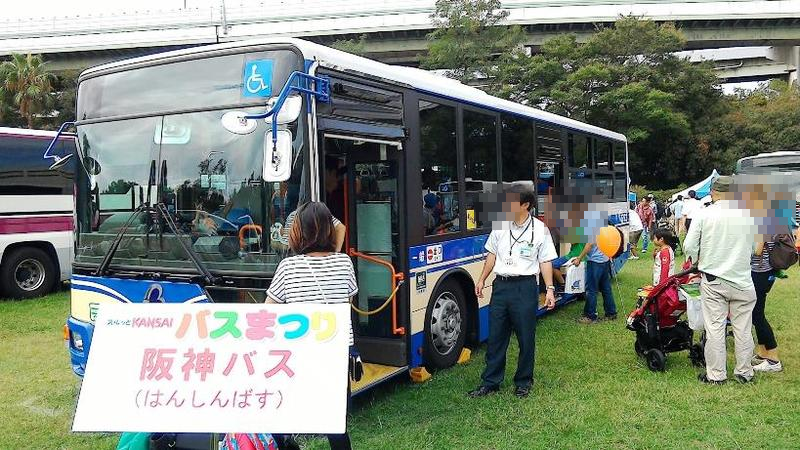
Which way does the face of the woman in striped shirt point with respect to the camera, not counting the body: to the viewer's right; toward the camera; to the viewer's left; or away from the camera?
away from the camera

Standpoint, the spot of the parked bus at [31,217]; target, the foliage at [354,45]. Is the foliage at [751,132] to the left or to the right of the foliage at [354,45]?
right

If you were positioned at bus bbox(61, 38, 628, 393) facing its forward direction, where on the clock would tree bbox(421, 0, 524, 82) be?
The tree is roughly at 5 o'clock from the bus.

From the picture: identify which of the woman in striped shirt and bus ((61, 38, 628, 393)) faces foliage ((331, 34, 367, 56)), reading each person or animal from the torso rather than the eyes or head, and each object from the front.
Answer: the woman in striped shirt

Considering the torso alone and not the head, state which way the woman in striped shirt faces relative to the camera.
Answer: away from the camera

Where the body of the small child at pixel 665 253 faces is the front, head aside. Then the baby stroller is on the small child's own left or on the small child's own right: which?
on the small child's own left

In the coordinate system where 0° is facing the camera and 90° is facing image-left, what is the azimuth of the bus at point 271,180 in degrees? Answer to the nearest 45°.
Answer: approximately 45°
